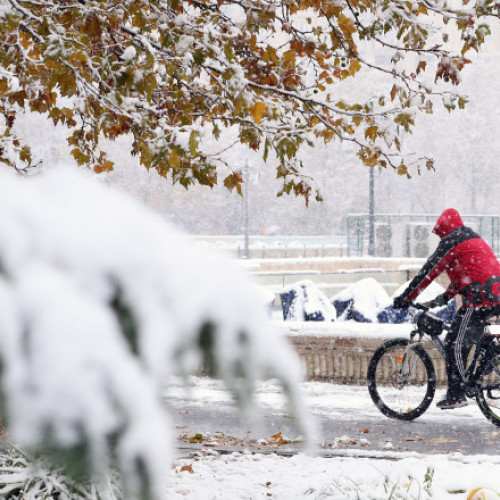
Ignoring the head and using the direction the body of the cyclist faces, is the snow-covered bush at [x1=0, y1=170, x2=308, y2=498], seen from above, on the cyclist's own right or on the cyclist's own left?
on the cyclist's own left

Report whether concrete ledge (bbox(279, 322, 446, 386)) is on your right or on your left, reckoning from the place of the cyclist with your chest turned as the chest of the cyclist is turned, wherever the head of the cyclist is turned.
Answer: on your right

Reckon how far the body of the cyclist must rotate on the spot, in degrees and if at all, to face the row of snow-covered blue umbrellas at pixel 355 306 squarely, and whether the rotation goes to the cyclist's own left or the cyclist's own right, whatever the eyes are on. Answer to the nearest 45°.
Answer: approximately 90° to the cyclist's own right

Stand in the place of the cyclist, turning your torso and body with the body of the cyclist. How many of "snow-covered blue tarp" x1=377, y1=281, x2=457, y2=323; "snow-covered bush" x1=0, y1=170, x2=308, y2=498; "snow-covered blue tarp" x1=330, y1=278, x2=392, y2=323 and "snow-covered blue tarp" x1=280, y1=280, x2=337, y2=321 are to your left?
1

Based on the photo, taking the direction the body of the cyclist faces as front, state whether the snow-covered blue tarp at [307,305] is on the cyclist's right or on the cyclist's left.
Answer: on the cyclist's right

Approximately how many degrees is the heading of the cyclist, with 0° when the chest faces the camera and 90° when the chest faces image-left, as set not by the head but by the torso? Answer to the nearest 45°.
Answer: approximately 90°

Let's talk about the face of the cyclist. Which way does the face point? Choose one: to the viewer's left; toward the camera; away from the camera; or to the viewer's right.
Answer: to the viewer's left
